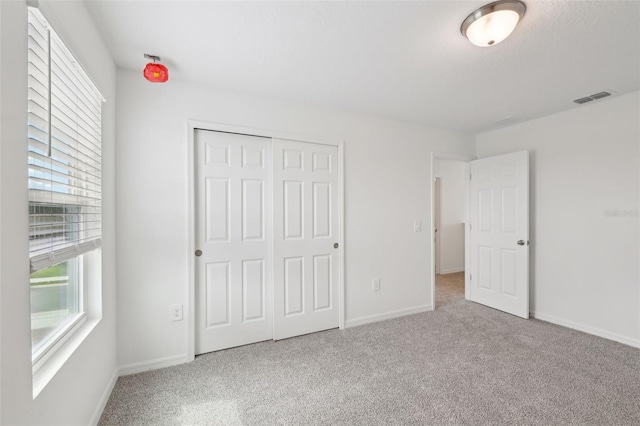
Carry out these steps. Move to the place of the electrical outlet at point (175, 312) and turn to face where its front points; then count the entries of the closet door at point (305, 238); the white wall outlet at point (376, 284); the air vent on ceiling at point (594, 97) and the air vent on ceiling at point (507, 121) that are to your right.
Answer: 0

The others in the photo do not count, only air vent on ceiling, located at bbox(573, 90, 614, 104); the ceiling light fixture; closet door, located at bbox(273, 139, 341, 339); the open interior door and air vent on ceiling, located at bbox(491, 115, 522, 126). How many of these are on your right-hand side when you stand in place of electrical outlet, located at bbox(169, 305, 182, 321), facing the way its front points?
0

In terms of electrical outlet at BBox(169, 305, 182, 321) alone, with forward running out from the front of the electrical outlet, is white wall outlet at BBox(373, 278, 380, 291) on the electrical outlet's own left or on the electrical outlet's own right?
on the electrical outlet's own left

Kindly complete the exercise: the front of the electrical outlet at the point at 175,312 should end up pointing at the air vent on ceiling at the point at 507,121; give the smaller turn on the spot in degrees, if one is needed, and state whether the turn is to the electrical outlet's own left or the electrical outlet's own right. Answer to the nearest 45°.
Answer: approximately 90° to the electrical outlet's own left

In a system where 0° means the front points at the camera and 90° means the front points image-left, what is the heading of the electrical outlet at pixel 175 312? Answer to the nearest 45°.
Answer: approximately 0°

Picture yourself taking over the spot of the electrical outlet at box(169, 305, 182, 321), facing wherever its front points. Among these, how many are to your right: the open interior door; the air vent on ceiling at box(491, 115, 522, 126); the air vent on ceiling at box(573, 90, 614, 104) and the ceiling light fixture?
0

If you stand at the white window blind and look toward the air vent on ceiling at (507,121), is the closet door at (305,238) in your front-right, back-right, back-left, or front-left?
front-left

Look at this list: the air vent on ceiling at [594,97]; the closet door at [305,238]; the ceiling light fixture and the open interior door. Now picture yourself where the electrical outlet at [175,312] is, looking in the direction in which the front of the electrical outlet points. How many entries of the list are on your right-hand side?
0

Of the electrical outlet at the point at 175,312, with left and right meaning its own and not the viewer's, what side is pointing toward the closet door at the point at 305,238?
left

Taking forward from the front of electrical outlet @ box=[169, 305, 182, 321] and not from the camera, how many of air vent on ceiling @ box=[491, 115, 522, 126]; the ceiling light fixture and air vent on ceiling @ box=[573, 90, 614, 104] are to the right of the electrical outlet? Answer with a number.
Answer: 0

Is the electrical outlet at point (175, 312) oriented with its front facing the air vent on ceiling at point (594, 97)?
no

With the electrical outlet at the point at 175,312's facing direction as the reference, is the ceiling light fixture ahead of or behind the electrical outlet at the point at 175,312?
ahead

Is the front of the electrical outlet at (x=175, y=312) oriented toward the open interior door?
no

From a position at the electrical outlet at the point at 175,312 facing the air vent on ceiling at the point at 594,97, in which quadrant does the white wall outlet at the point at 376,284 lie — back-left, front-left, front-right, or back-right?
front-left
